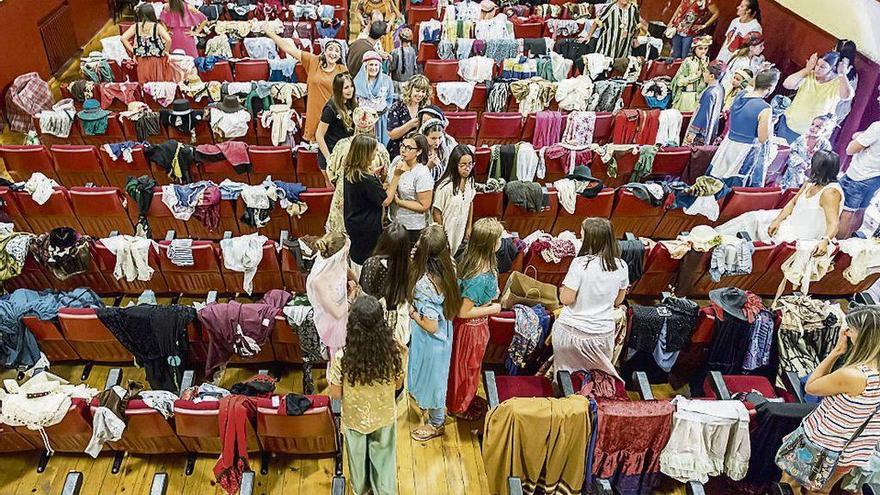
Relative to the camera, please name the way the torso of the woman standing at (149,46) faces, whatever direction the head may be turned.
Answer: away from the camera

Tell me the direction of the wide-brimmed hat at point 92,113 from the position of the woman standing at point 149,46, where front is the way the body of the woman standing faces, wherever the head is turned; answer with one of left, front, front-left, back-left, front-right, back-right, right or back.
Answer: back-left

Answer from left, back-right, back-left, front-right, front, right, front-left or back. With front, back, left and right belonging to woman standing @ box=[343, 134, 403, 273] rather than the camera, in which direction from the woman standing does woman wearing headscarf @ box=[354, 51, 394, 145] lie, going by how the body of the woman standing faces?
front-left

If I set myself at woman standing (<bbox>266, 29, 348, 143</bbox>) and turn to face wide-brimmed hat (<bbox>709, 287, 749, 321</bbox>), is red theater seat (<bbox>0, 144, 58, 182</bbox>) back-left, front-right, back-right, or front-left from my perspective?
back-right

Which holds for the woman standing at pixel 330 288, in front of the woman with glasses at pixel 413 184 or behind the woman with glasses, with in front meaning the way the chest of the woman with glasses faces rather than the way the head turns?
in front

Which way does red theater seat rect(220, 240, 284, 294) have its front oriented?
away from the camera

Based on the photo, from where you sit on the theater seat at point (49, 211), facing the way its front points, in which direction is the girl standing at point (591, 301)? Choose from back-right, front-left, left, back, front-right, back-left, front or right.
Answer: front-left

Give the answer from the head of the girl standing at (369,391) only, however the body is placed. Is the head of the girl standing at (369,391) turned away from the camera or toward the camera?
away from the camera

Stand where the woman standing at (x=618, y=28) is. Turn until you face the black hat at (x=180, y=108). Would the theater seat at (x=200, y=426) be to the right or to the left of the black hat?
left

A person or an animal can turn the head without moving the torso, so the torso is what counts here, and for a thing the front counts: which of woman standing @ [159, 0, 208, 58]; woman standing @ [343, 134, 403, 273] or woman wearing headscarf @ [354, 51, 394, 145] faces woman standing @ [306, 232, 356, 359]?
the woman wearing headscarf
